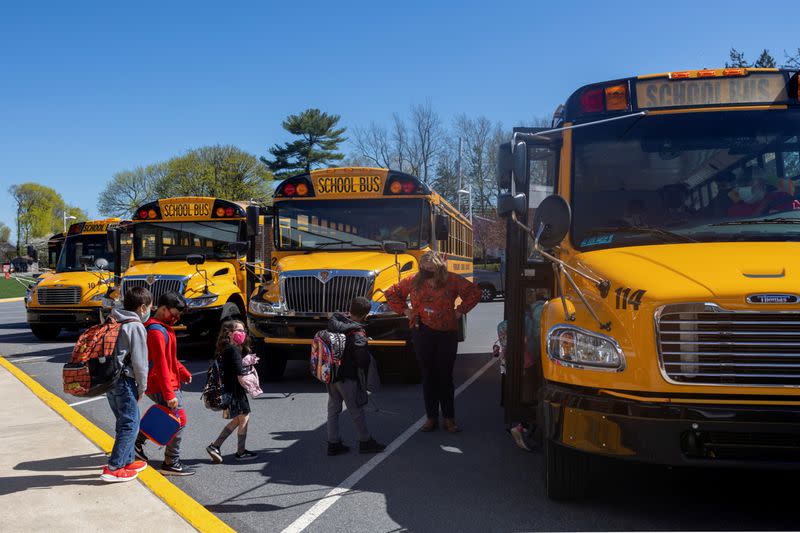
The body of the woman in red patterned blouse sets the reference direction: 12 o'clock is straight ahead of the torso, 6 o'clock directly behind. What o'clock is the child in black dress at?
The child in black dress is roughly at 2 o'clock from the woman in red patterned blouse.

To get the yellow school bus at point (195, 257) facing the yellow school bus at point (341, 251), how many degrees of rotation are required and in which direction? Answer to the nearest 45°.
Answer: approximately 90° to its left

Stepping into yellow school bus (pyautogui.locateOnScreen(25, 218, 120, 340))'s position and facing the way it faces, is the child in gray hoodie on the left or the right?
on its left

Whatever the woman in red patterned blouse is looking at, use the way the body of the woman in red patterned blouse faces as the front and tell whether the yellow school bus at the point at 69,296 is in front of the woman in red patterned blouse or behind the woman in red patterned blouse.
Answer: behind

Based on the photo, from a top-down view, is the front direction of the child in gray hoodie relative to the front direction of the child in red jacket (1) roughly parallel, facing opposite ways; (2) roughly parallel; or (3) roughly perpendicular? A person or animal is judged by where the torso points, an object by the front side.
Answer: roughly parallel

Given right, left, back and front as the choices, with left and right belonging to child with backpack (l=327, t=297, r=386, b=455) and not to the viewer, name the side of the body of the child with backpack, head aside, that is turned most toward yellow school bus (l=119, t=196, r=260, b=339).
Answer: left

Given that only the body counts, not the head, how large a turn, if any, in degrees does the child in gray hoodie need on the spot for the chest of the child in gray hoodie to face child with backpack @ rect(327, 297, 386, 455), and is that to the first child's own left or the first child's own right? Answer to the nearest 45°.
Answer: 0° — they already face them

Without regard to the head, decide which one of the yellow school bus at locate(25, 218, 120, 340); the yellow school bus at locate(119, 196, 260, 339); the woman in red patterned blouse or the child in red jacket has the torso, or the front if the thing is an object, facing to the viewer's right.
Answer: the child in red jacket

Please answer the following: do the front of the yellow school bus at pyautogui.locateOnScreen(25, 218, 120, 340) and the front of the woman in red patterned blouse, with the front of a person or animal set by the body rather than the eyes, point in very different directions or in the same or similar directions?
same or similar directions

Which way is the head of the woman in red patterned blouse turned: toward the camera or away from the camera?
toward the camera

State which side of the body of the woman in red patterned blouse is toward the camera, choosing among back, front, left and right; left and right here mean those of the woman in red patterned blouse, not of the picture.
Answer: front
